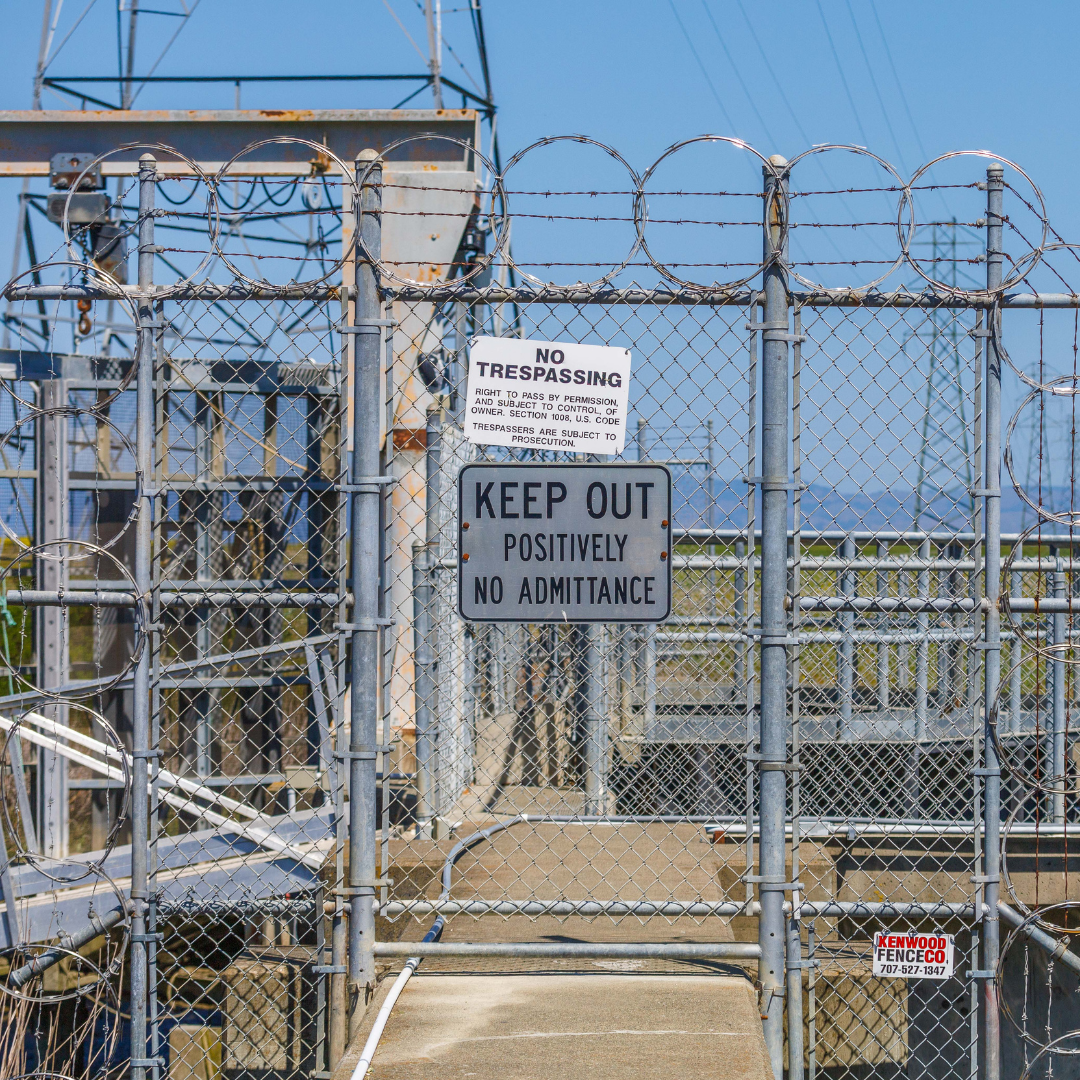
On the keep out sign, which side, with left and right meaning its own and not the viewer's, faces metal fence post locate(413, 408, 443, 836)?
back

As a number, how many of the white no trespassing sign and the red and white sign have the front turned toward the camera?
2

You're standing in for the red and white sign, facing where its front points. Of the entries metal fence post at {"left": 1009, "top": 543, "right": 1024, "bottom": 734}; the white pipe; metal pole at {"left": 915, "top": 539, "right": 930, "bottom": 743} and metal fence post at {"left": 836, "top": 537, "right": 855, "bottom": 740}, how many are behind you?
3

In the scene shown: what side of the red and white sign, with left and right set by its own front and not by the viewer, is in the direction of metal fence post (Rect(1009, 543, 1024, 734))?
back

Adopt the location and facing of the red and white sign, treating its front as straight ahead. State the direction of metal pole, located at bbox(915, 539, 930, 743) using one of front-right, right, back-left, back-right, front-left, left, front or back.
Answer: back

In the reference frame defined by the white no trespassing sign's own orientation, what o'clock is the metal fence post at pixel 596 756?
The metal fence post is roughly at 6 o'clock from the white no trespassing sign.

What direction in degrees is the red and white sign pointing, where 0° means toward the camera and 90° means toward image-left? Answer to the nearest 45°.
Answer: approximately 0°
